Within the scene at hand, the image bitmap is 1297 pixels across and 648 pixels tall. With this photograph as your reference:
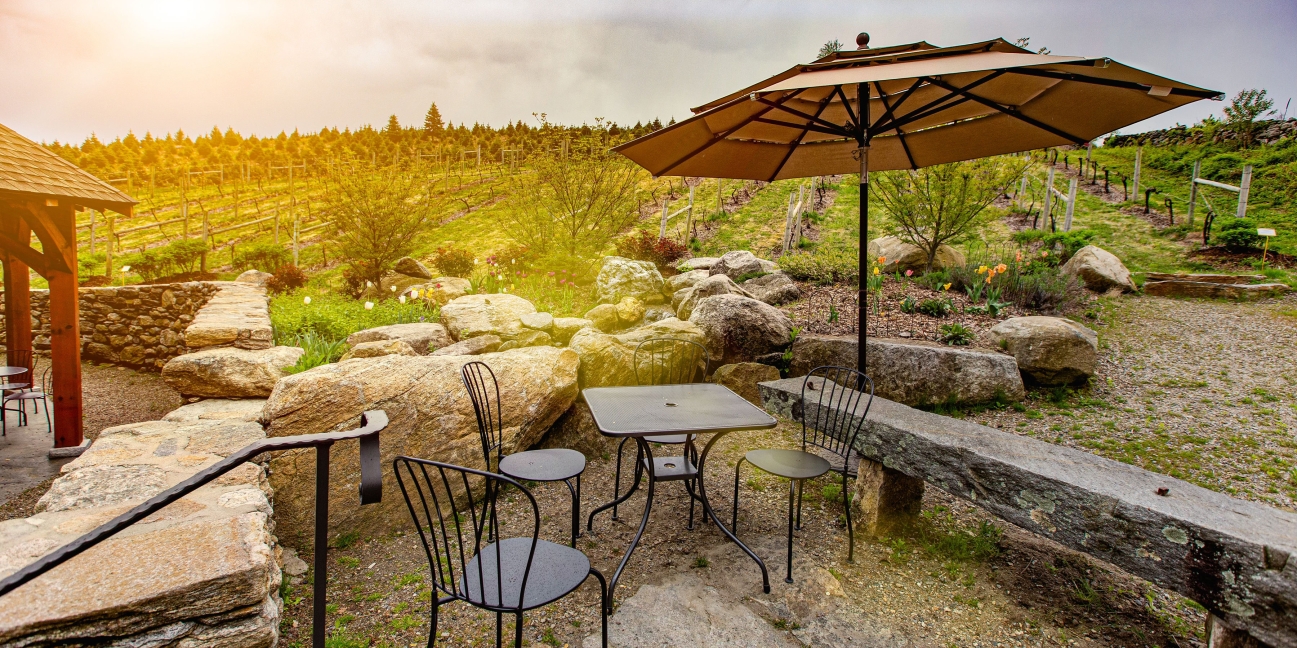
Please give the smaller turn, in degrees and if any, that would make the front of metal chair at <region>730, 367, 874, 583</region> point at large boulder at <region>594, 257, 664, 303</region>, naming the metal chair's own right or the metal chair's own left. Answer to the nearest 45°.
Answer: approximately 90° to the metal chair's own right

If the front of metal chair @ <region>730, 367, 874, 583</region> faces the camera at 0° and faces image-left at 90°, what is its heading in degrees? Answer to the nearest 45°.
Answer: approximately 45°

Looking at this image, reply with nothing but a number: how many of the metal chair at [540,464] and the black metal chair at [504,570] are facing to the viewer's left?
0

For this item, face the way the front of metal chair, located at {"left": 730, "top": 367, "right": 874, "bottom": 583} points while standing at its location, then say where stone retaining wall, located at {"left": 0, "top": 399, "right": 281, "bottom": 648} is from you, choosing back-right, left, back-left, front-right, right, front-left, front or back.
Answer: front

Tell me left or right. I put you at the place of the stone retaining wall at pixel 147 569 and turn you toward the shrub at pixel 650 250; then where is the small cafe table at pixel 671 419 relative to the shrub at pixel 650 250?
right

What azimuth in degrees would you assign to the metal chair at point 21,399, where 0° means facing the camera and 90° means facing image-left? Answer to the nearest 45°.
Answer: approximately 90°

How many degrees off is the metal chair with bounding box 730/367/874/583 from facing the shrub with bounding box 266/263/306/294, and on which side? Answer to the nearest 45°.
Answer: approximately 90° to its right

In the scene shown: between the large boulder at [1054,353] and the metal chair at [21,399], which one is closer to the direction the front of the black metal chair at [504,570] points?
the large boulder

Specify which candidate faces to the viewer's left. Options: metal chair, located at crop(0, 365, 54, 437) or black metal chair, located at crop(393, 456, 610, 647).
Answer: the metal chair

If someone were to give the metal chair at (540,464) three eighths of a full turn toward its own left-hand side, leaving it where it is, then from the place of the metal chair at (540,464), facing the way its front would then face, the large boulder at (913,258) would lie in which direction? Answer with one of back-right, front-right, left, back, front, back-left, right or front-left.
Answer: right

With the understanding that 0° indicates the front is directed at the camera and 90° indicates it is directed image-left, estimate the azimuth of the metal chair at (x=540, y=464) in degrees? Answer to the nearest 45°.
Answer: approximately 270°

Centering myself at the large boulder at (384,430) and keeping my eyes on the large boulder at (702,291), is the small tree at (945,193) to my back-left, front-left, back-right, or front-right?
front-right
